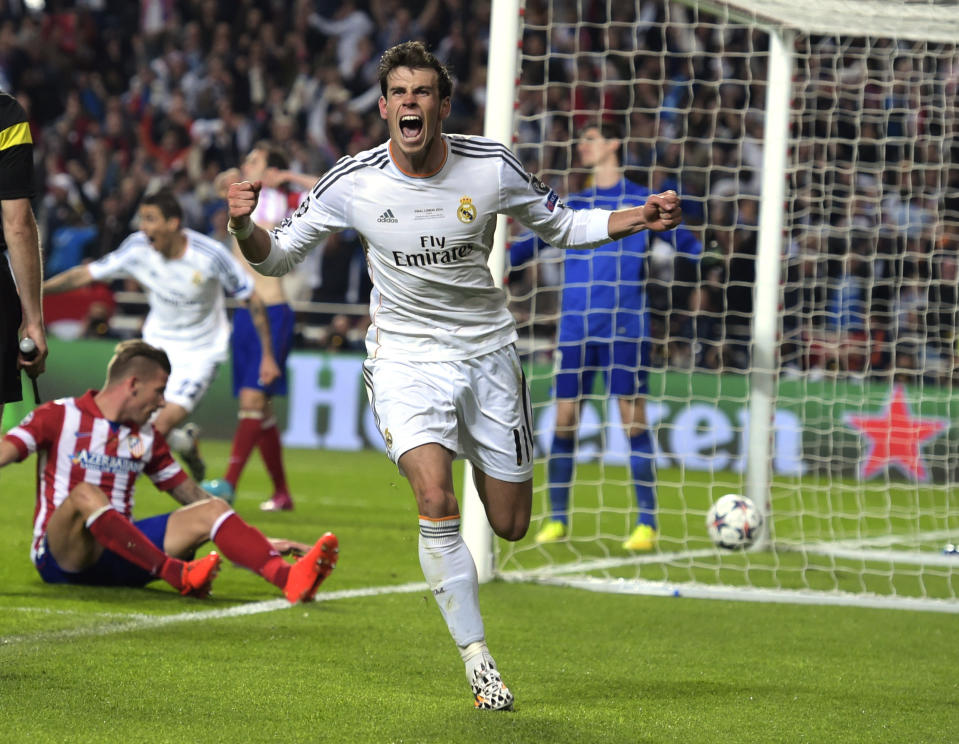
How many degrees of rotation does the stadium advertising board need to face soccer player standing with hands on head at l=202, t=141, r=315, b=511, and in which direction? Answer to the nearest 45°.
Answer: approximately 45° to its right

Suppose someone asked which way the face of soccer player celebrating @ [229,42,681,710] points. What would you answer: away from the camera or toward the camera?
toward the camera

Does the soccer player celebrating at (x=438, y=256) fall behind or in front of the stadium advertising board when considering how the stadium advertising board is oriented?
in front

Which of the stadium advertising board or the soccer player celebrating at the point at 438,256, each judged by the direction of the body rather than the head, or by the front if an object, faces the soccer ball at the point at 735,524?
the stadium advertising board

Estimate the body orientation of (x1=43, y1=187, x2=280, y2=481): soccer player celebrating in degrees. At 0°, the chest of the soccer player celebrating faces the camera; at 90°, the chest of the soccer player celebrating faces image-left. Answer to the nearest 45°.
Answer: approximately 45°

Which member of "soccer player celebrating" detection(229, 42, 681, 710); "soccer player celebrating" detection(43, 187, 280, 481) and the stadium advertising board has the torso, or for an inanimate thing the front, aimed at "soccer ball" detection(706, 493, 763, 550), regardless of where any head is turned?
the stadium advertising board

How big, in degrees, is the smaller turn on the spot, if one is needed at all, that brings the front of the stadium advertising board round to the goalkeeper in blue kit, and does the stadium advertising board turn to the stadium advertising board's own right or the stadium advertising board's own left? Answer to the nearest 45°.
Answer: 0° — it already faces them

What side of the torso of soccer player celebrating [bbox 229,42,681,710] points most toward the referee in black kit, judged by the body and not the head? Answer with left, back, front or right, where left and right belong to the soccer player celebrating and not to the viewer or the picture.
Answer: right

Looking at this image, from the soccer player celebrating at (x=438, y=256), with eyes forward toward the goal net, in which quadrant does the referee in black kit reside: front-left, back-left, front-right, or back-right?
back-left

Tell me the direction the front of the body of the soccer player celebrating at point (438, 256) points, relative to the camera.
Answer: toward the camera

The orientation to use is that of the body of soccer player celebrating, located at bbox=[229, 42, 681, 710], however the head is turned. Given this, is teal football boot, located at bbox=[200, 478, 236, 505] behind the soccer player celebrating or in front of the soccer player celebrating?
behind

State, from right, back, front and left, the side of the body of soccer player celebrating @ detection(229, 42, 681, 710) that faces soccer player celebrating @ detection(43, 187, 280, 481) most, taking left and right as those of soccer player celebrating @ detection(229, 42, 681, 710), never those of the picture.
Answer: back

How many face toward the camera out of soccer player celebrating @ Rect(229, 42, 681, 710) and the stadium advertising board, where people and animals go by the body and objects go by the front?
2

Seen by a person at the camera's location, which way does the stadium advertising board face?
facing the viewer

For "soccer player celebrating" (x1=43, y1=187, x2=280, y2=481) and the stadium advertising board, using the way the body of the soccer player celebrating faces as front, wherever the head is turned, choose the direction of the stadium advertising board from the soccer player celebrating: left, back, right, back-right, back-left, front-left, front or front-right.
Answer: back

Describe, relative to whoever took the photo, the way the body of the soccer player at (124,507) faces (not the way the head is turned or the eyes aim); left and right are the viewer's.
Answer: facing the viewer and to the right of the viewer
